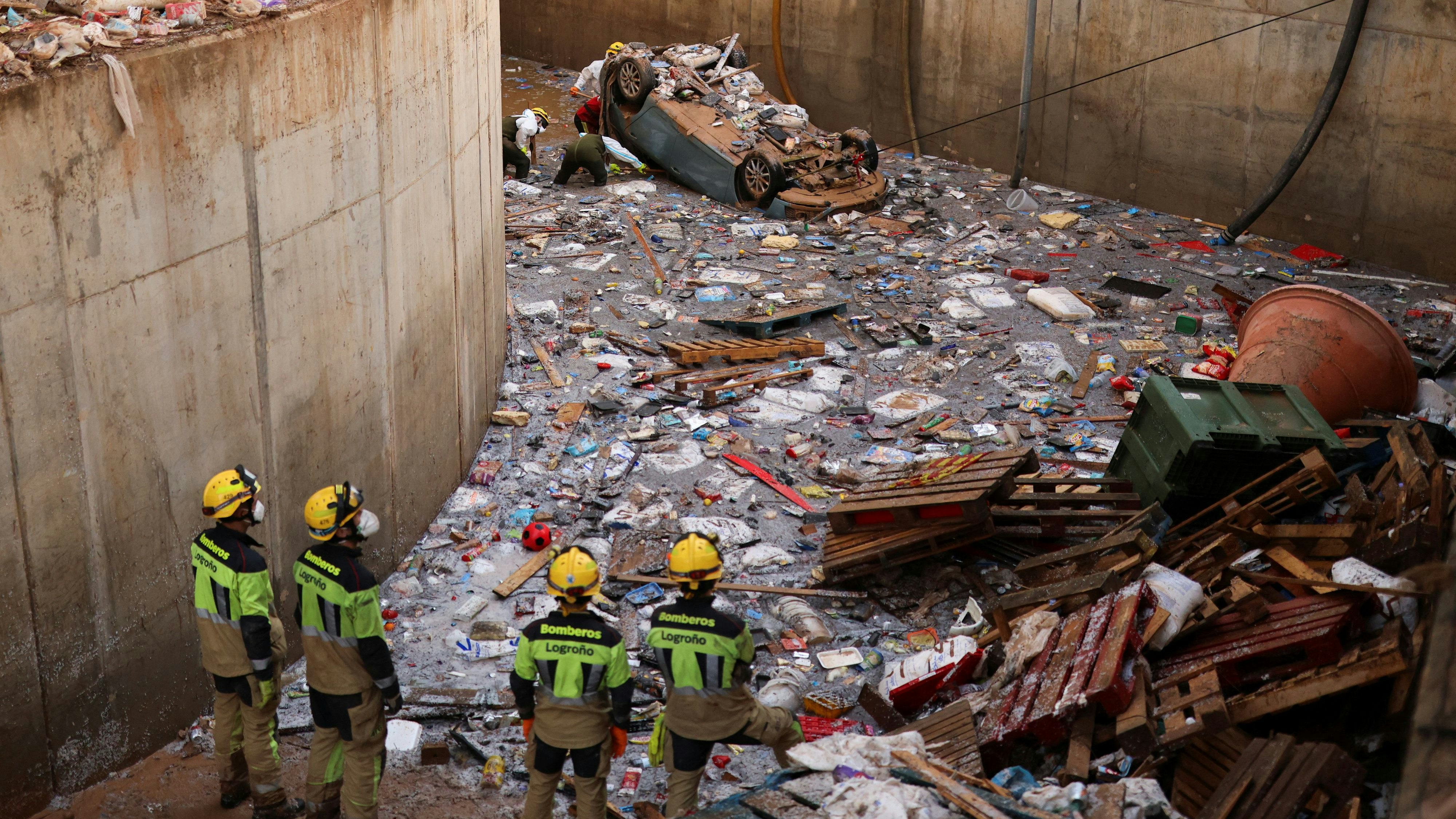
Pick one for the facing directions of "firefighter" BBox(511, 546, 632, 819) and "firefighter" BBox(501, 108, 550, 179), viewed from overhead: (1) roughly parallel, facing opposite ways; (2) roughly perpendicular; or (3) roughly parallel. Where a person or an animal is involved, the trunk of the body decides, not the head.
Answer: roughly perpendicular

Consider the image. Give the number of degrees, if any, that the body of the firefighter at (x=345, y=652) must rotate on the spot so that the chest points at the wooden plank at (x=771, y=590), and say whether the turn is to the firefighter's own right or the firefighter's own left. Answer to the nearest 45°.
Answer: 0° — they already face it

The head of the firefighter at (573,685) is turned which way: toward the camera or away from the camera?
away from the camera

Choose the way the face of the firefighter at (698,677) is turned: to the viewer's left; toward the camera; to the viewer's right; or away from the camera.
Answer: away from the camera

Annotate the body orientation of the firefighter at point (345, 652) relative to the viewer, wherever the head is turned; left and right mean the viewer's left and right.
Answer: facing away from the viewer and to the right of the viewer

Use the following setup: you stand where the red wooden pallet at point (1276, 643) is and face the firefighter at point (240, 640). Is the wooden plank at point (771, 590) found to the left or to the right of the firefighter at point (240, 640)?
right

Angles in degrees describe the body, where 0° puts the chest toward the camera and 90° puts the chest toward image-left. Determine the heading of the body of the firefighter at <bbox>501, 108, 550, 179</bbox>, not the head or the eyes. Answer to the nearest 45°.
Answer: approximately 270°

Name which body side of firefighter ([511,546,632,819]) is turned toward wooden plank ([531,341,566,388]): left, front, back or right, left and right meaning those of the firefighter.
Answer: front

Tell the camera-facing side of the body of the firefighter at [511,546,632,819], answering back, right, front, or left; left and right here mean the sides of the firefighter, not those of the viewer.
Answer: back

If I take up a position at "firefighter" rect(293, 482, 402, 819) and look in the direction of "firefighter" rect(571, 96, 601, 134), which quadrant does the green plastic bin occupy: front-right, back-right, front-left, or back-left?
front-right

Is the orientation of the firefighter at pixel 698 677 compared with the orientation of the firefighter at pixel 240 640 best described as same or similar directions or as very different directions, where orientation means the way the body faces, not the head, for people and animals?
same or similar directions

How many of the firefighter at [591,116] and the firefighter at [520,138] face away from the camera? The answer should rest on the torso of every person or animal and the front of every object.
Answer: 0

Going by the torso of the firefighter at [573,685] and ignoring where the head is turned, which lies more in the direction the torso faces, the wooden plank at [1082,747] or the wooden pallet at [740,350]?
the wooden pallet

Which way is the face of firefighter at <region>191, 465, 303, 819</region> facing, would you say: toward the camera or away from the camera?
away from the camera
